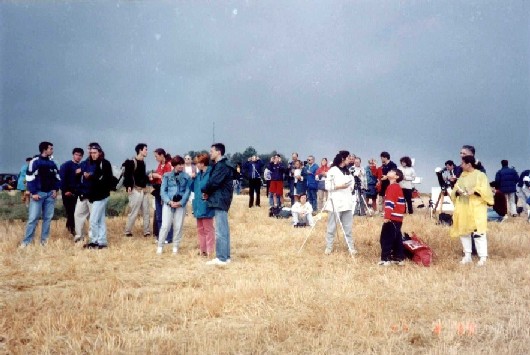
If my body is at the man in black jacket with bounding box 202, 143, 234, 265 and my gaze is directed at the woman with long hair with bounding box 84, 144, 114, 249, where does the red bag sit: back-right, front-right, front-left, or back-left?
back-right

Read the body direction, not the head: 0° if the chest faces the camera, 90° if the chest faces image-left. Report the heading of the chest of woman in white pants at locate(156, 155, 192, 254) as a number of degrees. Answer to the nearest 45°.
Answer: approximately 0°

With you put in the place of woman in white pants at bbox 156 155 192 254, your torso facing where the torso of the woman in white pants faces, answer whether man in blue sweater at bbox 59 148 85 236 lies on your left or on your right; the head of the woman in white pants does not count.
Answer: on your right

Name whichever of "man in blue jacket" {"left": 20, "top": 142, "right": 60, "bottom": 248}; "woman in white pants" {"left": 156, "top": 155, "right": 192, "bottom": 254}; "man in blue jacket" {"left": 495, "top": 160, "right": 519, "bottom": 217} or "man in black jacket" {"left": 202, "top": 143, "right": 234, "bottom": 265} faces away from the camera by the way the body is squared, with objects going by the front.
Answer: "man in blue jacket" {"left": 495, "top": 160, "right": 519, "bottom": 217}

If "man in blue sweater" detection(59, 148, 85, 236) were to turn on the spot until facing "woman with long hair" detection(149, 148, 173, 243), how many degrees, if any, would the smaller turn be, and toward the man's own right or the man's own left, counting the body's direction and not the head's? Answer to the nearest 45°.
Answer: approximately 45° to the man's own left

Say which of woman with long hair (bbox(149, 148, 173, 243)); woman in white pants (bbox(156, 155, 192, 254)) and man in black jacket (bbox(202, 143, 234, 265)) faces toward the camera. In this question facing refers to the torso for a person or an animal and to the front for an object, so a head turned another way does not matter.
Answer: the woman in white pants

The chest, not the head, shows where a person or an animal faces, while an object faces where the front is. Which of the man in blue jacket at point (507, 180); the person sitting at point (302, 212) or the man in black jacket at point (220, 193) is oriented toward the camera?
the person sitting

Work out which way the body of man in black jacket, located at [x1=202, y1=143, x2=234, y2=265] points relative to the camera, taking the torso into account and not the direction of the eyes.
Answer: to the viewer's left

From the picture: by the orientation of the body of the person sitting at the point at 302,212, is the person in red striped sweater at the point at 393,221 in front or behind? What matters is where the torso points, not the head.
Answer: in front

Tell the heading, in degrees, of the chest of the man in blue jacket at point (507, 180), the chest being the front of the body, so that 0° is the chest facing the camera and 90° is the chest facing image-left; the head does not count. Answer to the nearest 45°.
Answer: approximately 180°

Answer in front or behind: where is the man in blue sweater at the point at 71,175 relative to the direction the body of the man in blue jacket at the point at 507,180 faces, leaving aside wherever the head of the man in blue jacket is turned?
behind
